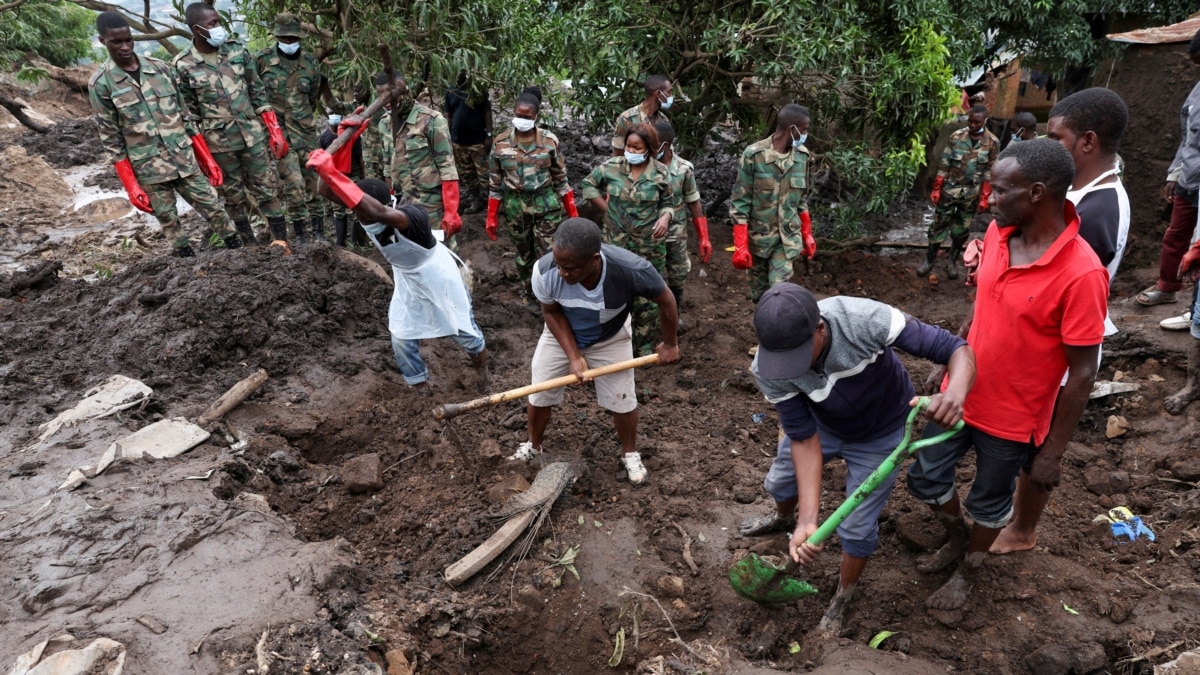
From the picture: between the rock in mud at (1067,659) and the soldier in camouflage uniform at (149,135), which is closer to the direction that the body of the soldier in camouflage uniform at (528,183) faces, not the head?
the rock in mud

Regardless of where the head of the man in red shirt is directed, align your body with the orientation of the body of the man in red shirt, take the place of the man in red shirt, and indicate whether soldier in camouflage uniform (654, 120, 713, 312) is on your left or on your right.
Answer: on your right

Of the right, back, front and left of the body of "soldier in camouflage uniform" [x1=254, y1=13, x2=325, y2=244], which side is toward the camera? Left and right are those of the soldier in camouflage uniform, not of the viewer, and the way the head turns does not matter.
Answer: front

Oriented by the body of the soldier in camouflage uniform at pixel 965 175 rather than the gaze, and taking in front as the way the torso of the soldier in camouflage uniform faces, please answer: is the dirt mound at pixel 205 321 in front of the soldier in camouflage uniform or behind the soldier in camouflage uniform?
in front

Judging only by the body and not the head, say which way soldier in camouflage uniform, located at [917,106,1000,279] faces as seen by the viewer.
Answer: toward the camera

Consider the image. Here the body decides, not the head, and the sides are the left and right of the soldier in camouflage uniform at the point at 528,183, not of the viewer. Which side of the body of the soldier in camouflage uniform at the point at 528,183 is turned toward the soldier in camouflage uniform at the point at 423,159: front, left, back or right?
right

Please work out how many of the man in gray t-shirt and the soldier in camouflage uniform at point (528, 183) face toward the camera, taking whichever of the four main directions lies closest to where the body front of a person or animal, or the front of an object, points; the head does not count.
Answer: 2

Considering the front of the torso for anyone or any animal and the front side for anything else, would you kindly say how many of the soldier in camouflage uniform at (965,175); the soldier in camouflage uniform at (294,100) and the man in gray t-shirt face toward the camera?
3

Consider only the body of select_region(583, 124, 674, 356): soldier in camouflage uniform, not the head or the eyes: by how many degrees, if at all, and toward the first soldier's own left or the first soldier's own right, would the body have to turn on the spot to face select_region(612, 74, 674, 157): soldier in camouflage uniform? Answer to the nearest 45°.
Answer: approximately 180°

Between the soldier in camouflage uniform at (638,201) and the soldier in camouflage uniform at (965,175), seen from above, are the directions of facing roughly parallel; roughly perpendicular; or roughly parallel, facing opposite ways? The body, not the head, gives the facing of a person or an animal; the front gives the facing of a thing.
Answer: roughly parallel

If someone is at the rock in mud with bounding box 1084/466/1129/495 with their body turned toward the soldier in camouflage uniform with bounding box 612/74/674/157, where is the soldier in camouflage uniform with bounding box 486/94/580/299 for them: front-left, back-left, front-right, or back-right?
front-left

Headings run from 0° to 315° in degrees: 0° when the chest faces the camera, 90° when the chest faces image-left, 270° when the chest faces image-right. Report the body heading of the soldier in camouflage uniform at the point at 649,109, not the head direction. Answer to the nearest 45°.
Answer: approximately 315°

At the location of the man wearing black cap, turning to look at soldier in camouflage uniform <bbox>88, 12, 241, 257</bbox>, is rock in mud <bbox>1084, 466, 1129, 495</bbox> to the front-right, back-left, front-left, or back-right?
back-right

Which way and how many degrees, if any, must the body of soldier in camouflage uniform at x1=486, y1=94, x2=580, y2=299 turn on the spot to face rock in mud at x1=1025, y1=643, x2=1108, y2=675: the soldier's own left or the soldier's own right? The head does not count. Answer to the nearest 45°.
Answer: approximately 45° to the soldier's own left

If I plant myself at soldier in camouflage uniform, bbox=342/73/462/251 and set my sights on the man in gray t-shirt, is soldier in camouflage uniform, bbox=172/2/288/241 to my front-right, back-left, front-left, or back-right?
back-right

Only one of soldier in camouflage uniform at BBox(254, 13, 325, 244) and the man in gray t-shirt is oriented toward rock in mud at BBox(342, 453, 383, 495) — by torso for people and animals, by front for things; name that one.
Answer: the soldier in camouflage uniform

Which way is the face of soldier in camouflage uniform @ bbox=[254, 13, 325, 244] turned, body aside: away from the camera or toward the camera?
toward the camera

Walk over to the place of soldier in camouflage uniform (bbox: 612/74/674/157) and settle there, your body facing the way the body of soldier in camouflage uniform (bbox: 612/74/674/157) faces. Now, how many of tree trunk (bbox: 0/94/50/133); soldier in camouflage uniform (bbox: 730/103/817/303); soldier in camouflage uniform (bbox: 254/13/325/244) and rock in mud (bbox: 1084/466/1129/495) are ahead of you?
2

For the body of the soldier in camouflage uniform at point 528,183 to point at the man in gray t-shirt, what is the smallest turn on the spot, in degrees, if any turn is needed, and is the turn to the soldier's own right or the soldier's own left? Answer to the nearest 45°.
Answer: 0° — they already face them
